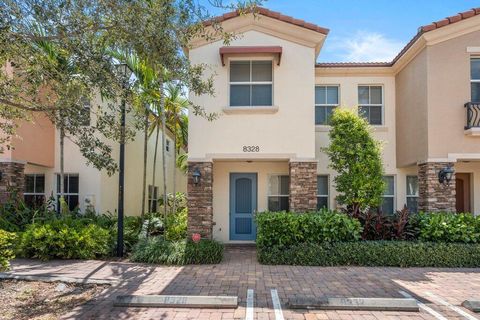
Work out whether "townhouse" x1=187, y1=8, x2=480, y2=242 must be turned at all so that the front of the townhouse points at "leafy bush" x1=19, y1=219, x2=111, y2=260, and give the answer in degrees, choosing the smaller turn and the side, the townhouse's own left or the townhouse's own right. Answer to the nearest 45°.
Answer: approximately 45° to the townhouse's own right

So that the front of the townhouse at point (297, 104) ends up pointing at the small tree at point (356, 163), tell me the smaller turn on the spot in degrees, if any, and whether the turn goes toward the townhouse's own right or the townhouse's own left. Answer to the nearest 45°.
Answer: approximately 90° to the townhouse's own left

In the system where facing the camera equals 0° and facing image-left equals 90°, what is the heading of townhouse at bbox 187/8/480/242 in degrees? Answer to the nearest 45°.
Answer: approximately 0°

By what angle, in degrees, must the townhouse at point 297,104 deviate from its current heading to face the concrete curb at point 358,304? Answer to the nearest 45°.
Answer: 0° — it already faces it

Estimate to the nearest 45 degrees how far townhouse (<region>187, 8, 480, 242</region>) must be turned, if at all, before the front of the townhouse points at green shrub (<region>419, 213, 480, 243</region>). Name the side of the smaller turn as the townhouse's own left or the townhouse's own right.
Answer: approximately 90° to the townhouse's own left

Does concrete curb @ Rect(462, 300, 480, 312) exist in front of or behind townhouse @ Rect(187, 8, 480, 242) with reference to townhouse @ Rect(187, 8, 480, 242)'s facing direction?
in front
